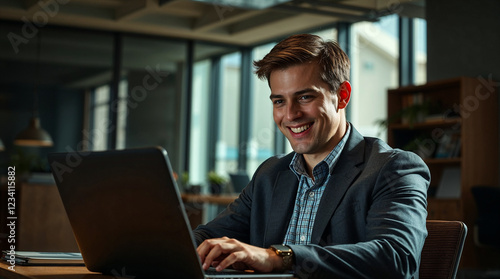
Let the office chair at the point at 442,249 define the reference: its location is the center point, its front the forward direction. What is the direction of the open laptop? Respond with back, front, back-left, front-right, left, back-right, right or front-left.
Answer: front

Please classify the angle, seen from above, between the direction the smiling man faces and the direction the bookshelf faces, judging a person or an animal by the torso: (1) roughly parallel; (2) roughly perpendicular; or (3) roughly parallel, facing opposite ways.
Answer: roughly parallel

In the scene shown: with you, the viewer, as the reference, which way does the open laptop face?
facing away from the viewer and to the right of the viewer

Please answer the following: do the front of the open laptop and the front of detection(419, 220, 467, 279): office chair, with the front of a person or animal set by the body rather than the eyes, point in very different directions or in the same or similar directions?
very different directions

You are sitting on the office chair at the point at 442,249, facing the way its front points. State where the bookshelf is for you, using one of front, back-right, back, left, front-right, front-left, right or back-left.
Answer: back-right

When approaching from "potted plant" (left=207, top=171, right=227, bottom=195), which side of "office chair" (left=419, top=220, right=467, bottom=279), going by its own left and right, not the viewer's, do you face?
right

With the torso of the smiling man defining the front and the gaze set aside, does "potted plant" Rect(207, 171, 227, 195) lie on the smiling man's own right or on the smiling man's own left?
on the smiling man's own right

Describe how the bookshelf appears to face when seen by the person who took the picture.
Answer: facing the viewer and to the left of the viewer

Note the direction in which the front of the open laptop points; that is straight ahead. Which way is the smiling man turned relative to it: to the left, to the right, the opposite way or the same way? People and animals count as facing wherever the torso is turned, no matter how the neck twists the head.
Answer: the opposite way

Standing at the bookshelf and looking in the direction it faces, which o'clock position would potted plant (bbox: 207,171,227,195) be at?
The potted plant is roughly at 2 o'clock from the bookshelf.

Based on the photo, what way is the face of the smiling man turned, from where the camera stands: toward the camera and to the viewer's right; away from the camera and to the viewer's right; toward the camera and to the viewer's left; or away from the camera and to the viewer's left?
toward the camera and to the viewer's left
